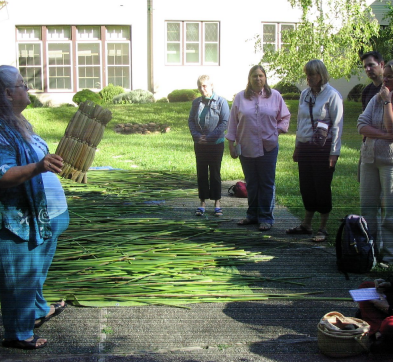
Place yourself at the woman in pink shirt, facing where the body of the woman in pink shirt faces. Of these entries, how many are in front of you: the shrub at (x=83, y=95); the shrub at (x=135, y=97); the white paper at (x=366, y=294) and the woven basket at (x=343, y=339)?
2

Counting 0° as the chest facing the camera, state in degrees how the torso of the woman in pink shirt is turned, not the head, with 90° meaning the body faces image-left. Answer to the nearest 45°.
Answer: approximately 0°

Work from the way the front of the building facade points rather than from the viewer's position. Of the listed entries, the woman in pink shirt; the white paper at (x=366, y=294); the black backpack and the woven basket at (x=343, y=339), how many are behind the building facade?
0

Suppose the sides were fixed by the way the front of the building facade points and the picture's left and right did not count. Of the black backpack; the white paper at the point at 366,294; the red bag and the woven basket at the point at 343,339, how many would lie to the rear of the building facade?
0

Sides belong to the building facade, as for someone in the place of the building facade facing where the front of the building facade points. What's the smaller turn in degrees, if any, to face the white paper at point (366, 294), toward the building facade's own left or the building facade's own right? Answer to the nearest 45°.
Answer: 0° — it already faces it

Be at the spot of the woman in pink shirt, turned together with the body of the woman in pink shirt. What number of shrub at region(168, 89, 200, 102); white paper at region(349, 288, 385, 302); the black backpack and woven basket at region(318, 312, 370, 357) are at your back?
1

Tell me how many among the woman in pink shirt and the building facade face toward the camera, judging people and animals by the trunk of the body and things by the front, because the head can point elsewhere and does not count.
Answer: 2

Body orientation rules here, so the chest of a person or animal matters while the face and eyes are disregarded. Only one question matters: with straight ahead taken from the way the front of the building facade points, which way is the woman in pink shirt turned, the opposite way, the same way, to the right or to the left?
the same way

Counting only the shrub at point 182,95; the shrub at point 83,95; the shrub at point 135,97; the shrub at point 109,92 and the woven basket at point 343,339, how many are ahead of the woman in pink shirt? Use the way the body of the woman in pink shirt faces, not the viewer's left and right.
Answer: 1

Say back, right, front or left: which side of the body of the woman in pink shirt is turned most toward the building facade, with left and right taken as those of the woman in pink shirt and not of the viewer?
back

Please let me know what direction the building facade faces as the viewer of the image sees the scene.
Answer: facing the viewer

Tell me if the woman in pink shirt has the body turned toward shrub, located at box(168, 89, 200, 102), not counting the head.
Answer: no

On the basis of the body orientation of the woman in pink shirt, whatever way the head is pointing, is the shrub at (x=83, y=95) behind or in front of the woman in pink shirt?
behind
